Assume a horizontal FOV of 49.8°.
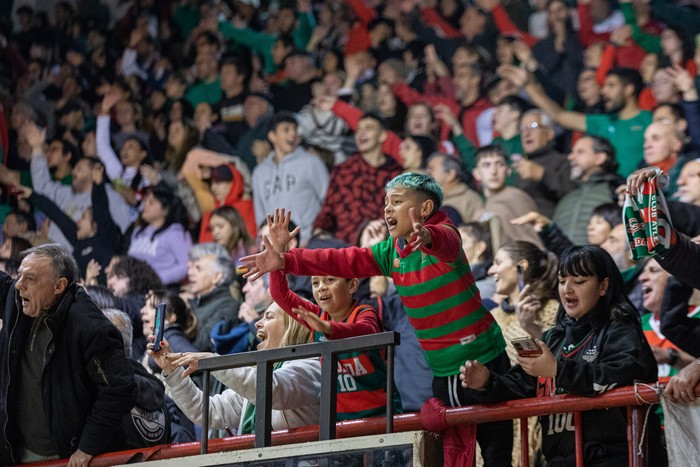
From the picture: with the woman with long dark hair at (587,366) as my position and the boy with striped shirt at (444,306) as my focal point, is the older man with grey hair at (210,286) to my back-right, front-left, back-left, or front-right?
front-right

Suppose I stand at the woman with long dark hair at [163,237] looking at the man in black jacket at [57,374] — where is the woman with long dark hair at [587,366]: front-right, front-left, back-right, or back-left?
front-left

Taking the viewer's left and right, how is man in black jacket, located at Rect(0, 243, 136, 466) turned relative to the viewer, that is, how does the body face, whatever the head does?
facing the viewer and to the left of the viewer

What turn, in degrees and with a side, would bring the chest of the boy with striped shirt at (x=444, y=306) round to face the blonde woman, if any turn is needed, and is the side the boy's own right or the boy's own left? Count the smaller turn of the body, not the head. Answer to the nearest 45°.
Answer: approximately 45° to the boy's own right

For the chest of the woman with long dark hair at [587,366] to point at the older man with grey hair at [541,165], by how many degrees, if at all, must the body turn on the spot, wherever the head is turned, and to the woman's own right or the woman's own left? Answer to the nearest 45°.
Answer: approximately 135° to the woman's own right

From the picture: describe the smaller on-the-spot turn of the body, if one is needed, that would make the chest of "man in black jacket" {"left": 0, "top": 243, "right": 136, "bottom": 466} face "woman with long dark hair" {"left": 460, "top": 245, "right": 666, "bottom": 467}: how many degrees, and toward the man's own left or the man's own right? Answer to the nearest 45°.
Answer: approximately 90° to the man's own left

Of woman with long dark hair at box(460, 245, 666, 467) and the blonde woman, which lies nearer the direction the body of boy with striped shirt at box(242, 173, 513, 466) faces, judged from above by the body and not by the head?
the blonde woman

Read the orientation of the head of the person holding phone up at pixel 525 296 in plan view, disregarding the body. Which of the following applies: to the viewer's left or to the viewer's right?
to the viewer's left

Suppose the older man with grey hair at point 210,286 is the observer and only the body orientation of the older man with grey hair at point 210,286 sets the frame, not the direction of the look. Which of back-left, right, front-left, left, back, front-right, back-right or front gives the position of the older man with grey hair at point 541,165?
back

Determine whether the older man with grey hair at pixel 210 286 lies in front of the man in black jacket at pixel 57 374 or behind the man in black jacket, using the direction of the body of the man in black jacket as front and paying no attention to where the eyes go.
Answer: behind

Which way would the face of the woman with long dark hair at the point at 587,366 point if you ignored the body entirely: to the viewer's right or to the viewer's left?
to the viewer's left

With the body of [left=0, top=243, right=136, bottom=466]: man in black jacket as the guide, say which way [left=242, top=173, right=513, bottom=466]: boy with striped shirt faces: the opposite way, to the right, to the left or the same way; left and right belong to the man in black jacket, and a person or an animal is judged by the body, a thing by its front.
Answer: the same way

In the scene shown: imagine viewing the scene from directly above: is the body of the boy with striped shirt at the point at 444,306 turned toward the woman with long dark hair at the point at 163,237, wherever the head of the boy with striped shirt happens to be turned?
no

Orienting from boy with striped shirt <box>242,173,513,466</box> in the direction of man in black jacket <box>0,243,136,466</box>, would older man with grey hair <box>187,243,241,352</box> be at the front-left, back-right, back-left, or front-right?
front-right

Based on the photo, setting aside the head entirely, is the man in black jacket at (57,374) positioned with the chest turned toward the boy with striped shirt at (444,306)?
no

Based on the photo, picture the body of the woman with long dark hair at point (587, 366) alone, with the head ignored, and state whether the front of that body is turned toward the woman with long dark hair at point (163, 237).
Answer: no

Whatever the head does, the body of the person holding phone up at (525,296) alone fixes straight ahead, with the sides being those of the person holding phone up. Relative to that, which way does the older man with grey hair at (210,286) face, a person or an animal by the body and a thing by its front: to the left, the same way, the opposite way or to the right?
the same way
